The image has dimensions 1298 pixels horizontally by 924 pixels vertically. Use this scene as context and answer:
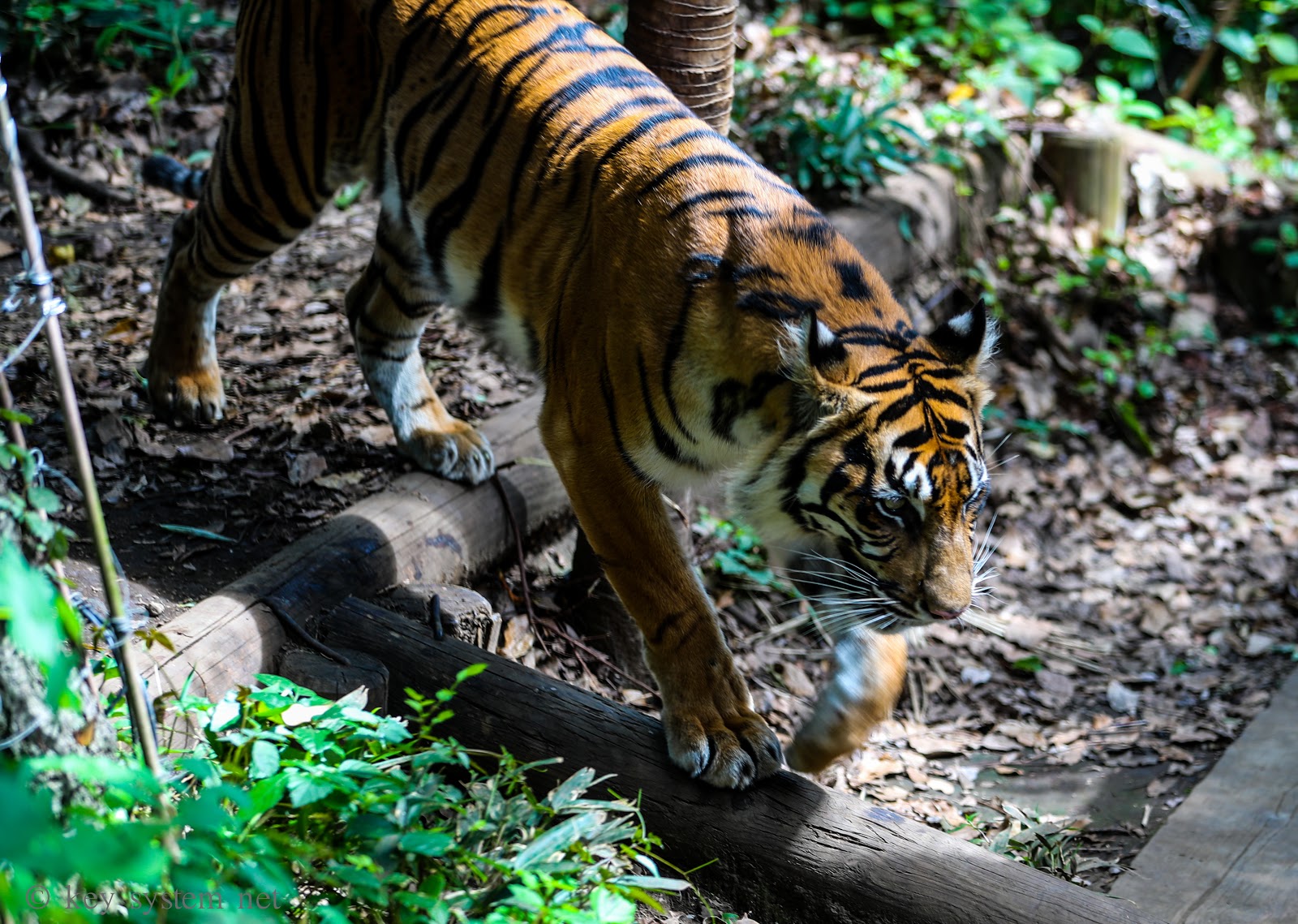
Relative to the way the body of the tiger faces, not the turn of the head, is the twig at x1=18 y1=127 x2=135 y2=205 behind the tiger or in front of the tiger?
behind

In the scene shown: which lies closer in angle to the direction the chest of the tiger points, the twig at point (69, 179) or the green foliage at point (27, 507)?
the green foliage

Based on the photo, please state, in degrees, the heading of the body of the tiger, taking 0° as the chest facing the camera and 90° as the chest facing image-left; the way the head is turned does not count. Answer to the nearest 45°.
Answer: approximately 315°

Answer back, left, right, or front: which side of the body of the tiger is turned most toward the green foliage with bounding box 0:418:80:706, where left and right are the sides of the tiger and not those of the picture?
right

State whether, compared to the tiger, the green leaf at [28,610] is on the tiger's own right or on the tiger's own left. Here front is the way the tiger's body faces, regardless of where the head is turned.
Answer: on the tiger's own right
